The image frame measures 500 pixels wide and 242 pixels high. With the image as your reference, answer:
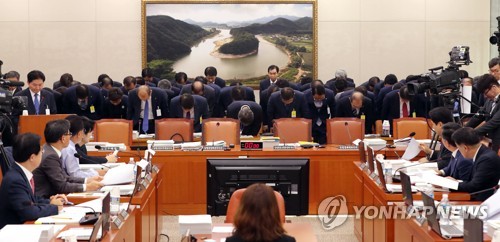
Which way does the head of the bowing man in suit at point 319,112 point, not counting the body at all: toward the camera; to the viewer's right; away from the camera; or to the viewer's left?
toward the camera

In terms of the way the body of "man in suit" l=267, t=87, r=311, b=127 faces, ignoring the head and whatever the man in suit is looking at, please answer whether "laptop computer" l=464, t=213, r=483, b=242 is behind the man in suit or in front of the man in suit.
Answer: in front

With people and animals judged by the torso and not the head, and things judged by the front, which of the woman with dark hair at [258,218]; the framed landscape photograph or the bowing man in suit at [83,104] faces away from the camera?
the woman with dark hair

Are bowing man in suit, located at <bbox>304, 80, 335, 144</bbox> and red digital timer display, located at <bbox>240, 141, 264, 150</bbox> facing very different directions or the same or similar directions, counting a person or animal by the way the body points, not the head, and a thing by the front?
same or similar directions

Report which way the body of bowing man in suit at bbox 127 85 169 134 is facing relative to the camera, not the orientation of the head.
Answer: toward the camera

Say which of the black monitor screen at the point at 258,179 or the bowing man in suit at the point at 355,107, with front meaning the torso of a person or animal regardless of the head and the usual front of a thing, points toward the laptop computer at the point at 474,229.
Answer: the bowing man in suit

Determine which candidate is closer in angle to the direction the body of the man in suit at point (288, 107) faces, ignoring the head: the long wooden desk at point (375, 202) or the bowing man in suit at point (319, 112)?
the long wooden desk

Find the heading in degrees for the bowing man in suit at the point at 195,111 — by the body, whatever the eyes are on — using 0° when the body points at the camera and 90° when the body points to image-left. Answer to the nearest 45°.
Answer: approximately 0°

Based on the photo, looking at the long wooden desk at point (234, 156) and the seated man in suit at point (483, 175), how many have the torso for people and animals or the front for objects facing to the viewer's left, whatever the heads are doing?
1

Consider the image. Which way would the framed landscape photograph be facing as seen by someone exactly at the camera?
facing the viewer

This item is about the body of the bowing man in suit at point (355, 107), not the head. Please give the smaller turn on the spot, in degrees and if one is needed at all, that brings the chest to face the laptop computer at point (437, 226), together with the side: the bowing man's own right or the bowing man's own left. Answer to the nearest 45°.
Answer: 0° — they already face it

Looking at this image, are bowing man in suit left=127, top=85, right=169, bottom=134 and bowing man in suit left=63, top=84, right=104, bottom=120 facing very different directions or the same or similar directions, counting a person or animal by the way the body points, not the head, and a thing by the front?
same or similar directions

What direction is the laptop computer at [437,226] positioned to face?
to the viewer's right

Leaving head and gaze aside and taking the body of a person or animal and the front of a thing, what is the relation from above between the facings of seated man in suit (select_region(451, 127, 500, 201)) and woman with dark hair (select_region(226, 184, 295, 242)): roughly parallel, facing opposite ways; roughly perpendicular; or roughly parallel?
roughly perpendicular

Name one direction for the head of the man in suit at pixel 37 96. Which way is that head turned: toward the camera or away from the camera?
toward the camera

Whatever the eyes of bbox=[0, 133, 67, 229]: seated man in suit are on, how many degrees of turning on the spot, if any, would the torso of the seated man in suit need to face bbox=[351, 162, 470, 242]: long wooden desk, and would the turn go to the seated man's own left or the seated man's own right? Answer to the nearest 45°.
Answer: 0° — they already face it

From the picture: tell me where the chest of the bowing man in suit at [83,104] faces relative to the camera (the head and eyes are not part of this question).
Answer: toward the camera

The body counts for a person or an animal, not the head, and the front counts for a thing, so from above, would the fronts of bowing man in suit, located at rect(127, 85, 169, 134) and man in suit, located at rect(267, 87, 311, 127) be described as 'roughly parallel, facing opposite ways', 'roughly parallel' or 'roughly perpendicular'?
roughly parallel
